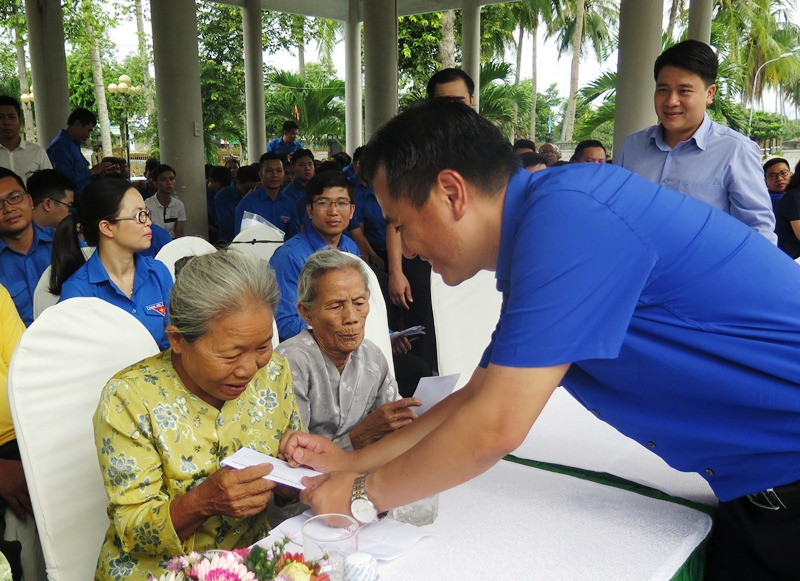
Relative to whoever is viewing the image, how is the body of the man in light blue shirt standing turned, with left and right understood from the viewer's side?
facing the viewer and to the left of the viewer

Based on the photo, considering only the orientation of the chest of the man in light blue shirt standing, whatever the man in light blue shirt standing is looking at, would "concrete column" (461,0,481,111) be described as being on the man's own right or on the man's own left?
on the man's own right

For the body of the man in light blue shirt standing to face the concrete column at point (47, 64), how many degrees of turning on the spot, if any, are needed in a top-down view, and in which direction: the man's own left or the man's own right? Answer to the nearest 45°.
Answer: approximately 90° to the man's own right

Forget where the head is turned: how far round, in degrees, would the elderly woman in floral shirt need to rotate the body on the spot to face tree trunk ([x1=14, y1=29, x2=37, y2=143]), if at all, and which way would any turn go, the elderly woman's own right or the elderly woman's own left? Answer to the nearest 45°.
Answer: approximately 135° to the elderly woman's own left

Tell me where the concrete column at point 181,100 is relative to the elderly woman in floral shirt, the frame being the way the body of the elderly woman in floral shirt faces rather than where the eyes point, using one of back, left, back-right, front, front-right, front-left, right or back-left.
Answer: back-left

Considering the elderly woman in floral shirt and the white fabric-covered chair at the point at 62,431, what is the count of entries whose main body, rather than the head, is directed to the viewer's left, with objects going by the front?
0

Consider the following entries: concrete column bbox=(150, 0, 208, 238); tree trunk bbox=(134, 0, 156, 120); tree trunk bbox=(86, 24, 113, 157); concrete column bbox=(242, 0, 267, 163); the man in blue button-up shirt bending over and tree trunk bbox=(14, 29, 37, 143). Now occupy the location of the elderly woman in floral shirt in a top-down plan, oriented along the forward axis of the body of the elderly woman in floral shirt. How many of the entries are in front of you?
1

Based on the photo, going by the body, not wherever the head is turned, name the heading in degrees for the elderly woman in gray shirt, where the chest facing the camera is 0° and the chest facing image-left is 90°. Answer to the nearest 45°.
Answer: approximately 315°

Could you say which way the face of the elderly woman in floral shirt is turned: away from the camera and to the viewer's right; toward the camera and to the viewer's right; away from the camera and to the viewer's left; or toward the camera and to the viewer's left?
toward the camera and to the viewer's right

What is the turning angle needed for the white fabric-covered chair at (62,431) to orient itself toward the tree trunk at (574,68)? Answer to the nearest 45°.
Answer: approximately 90° to its left

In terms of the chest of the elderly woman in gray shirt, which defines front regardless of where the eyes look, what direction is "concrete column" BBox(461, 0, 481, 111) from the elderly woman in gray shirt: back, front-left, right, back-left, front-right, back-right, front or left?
back-left

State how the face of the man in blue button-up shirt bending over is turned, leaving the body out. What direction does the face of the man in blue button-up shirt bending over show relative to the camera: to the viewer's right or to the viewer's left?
to the viewer's left

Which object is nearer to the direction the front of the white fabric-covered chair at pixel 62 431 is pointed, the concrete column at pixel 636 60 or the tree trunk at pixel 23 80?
the concrete column
